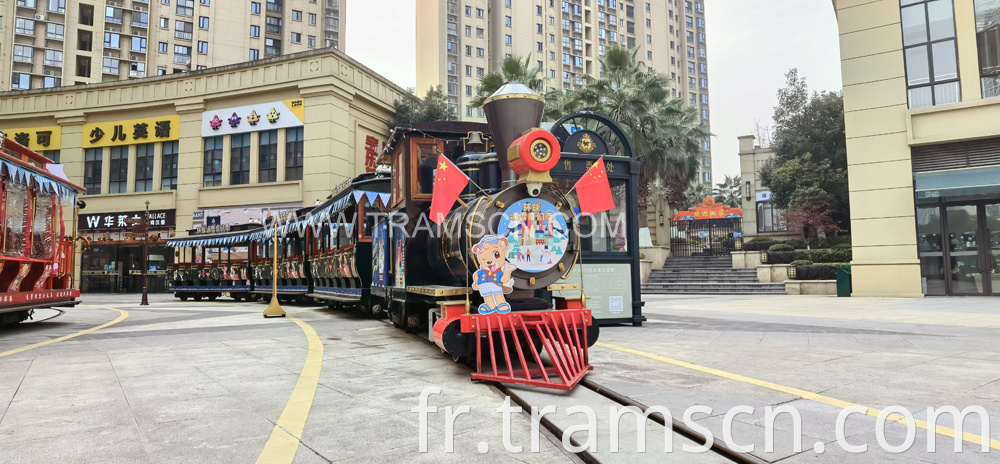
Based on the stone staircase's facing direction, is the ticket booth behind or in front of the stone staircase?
in front

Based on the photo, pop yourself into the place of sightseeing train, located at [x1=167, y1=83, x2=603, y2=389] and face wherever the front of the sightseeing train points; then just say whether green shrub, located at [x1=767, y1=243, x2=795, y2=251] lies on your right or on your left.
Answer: on your left

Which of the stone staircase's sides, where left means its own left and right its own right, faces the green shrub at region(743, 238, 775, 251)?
back

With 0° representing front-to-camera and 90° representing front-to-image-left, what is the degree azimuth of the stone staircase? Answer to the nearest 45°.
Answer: approximately 0°

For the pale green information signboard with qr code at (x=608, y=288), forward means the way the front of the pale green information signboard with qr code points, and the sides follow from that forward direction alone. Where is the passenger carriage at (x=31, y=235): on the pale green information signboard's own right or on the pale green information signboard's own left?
on the pale green information signboard's own right

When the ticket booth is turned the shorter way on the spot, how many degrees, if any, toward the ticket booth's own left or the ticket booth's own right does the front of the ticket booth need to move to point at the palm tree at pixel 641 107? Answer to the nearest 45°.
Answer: approximately 180°

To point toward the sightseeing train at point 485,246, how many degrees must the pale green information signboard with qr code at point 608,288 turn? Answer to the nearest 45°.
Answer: approximately 90° to its right

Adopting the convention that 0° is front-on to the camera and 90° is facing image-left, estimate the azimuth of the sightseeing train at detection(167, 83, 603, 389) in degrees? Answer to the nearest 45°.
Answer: approximately 315°

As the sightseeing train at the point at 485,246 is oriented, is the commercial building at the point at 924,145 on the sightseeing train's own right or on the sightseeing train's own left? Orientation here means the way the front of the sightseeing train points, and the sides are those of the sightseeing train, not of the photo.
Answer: on the sightseeing train's own left

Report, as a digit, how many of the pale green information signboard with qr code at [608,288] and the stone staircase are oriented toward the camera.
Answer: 2

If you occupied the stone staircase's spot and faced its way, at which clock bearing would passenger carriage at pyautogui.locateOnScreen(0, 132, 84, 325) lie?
The passenger carriage is roughly at 1 o'clock from the stone staircase.

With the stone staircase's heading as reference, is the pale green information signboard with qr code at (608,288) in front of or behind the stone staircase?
in front

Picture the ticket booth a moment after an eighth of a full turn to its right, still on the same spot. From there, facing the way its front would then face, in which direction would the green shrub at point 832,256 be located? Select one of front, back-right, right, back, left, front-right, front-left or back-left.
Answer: back

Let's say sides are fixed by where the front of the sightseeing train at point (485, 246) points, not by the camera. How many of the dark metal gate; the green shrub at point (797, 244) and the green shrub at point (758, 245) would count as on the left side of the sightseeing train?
3

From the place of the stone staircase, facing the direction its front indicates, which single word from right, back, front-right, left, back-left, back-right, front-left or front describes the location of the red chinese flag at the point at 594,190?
front
